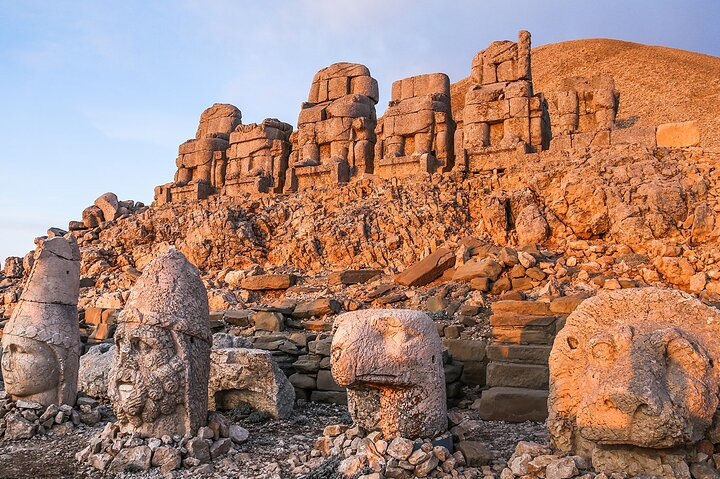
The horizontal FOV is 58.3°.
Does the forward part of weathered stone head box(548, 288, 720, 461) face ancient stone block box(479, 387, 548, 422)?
no

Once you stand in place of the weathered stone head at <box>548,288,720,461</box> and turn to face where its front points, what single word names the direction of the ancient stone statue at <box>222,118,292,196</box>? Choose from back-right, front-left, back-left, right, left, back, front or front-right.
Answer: back-right

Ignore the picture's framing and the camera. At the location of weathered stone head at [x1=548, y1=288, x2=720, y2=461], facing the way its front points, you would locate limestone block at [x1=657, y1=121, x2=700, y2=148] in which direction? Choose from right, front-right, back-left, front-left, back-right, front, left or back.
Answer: back

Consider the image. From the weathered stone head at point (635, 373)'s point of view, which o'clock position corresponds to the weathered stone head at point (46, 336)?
the weathered stone head at point (46, 336) is roughly at 3 o'clock from the weathered stone head at point (635, 373).

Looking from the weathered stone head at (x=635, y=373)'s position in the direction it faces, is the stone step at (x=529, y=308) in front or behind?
behind

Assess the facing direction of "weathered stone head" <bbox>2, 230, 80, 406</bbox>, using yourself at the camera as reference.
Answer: facing the viewer and to the left of the viewer

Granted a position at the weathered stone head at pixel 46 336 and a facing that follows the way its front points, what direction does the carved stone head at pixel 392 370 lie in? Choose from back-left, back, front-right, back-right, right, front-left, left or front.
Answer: left

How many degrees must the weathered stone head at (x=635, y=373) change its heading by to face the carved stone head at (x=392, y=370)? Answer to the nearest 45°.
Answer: approximately 90° to its right

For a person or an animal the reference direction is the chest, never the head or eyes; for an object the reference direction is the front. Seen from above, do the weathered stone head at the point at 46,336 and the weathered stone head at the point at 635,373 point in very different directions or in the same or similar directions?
same or similar directions

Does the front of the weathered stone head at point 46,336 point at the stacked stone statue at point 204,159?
no

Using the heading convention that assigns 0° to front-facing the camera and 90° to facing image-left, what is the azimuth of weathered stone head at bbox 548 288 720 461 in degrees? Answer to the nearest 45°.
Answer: approximately 0°

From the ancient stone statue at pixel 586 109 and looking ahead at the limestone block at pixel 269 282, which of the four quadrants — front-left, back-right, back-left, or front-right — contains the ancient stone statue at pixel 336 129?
front-right

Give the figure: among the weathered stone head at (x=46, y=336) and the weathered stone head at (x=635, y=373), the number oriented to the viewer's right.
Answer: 0

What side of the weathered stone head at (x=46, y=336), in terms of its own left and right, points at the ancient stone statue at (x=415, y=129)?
back

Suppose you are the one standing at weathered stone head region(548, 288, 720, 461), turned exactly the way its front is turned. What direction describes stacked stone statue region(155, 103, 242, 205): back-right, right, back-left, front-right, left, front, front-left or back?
back-right

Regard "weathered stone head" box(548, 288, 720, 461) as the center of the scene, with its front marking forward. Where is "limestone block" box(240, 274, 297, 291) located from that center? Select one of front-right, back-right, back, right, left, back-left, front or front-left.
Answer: back-right

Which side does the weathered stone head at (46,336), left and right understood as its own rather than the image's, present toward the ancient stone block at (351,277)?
back
